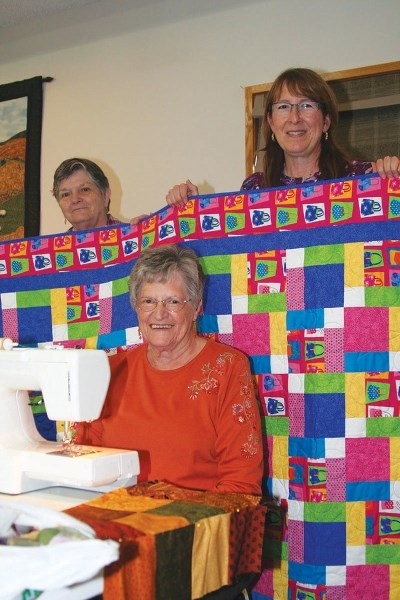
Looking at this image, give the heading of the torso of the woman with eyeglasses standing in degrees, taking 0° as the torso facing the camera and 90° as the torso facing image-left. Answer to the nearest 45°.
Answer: approximately 0°

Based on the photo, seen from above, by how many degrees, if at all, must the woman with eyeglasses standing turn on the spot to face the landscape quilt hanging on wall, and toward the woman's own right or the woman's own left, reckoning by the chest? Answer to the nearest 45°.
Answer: approximately 135° to the woman's own right

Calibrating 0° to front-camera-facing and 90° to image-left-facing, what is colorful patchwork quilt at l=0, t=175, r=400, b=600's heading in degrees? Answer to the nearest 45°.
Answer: approximately 0°

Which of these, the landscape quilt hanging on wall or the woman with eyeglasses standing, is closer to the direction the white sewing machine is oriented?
the woman with eyeglasses standing
